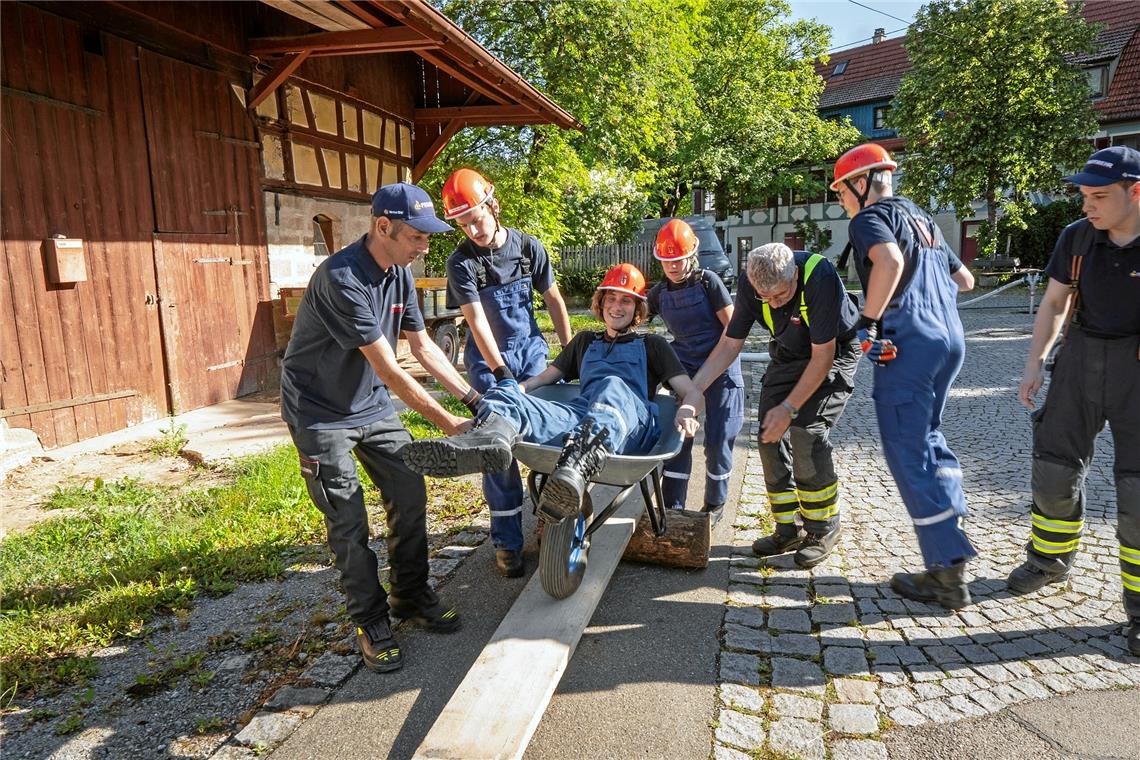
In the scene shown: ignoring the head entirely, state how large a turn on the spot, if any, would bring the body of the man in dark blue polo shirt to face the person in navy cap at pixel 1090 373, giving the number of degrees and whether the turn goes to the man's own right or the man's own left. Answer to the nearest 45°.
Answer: approximately 45° to the man's own left

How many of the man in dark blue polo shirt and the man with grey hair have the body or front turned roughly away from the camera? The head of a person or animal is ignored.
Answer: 0

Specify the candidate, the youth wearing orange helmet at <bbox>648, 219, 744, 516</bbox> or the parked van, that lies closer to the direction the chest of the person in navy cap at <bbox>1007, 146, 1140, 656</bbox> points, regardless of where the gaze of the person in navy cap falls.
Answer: the youth wearing orange helmet

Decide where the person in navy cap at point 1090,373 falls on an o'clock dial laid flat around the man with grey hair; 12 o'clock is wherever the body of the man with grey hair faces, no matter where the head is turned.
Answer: The person in navy cap is roughly at 8 o'clock from the man with grey hair.

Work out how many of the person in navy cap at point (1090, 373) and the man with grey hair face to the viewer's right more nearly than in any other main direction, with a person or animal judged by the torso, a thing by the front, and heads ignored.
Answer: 0

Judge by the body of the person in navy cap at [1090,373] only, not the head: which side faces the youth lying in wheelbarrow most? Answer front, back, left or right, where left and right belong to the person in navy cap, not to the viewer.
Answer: front

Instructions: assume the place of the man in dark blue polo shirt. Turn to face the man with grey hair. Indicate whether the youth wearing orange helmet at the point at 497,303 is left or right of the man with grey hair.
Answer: left

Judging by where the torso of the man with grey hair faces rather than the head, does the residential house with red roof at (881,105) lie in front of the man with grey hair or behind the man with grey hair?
behind

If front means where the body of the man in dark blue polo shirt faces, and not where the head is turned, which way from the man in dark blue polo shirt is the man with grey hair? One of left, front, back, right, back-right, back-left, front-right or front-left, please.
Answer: front-left

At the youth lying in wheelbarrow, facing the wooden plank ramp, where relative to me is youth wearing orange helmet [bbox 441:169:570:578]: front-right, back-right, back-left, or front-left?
back-right

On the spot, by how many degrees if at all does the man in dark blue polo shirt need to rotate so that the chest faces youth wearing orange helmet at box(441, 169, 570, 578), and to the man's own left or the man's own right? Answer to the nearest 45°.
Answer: approximately 90° to the man's own left

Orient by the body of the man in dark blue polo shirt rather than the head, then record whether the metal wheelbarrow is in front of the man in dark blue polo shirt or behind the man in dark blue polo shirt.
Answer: in front

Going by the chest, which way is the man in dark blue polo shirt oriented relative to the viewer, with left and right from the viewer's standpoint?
facing the viewer and to the right of the viewer

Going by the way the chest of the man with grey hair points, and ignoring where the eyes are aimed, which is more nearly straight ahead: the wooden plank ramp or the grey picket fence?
the wooden plank ramp
